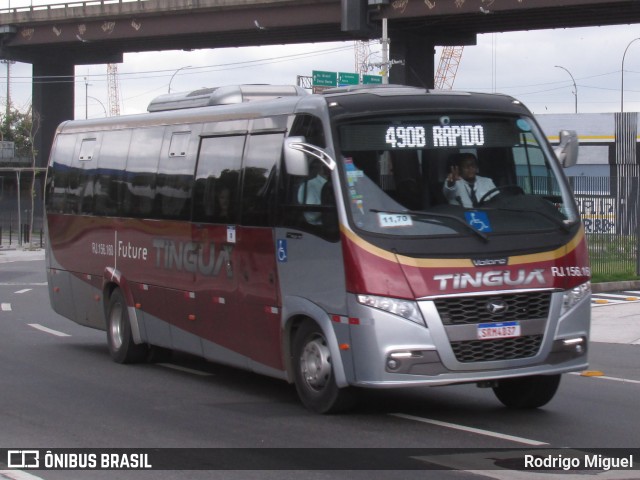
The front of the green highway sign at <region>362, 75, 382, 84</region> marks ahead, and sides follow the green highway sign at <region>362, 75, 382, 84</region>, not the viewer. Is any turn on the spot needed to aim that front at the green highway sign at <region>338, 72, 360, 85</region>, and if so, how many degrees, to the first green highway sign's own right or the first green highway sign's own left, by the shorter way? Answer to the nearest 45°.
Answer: approximately 135° to the first green highway sign's own right

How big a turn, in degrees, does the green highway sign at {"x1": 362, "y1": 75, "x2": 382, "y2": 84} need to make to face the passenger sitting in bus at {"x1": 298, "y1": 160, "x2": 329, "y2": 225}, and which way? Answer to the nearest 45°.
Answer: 0° — it already faces them

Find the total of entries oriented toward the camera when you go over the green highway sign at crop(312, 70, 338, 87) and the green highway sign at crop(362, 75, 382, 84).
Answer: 2

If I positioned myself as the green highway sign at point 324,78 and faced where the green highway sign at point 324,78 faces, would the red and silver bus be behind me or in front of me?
in front

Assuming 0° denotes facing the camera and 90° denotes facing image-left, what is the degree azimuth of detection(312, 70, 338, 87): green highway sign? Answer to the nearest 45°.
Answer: approximately 0°

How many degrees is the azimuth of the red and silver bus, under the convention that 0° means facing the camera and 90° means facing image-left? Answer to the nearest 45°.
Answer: approximately 315°
